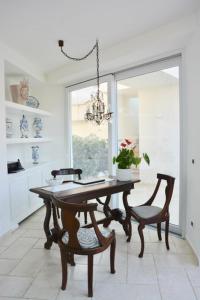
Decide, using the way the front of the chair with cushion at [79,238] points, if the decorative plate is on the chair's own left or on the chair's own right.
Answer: on the chair's own left

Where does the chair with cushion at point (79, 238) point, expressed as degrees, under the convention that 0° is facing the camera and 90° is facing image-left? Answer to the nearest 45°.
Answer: approximately 225°

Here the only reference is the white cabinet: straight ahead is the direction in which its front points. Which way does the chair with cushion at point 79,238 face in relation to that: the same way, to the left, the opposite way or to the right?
to the left

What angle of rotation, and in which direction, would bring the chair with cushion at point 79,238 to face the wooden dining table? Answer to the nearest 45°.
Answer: approximately 45° to its left

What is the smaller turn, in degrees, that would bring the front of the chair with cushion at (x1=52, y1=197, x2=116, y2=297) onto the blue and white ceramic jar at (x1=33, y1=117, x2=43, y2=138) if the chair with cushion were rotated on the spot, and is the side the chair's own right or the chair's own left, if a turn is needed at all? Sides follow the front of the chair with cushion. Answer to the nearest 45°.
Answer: approximately 45° to the chair's own left
